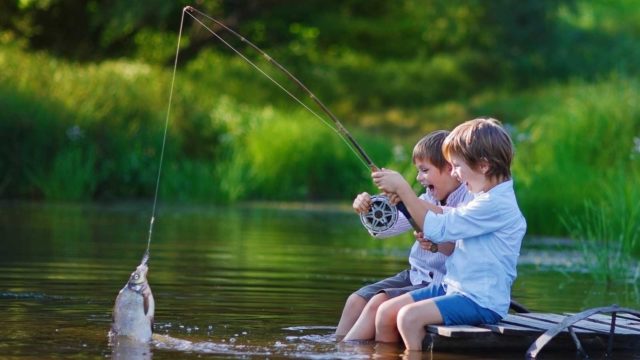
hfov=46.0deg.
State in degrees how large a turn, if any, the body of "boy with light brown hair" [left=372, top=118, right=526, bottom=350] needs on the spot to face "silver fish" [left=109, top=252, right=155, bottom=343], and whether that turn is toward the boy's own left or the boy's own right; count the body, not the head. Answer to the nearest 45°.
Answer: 0° — they already face it

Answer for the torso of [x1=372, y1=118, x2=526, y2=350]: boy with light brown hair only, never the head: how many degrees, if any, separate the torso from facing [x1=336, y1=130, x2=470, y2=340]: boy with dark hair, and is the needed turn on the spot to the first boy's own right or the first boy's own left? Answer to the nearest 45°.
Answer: approximately 45° to the first boy's own right

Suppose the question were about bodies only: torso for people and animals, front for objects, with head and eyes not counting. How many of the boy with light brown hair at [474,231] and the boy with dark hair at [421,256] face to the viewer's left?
2

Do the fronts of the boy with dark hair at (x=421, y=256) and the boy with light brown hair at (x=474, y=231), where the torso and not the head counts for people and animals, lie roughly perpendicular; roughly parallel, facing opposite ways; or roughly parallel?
roughly parallel

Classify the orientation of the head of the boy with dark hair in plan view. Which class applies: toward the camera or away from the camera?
toward the camera

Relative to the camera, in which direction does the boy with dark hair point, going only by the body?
to the viewer's left

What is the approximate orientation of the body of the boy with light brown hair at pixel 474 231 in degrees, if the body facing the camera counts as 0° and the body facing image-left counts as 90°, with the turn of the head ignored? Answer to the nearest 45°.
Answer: approximately 90°

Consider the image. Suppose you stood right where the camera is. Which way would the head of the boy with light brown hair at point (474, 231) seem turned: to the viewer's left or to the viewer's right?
to the viewer's left

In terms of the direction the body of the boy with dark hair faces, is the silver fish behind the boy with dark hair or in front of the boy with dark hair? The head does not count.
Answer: in front

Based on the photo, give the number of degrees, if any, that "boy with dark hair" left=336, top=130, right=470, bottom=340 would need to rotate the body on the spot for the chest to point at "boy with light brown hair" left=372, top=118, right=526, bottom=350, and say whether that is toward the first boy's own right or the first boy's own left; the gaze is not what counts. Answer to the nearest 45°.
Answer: approximately 135° to the first boy's own left
